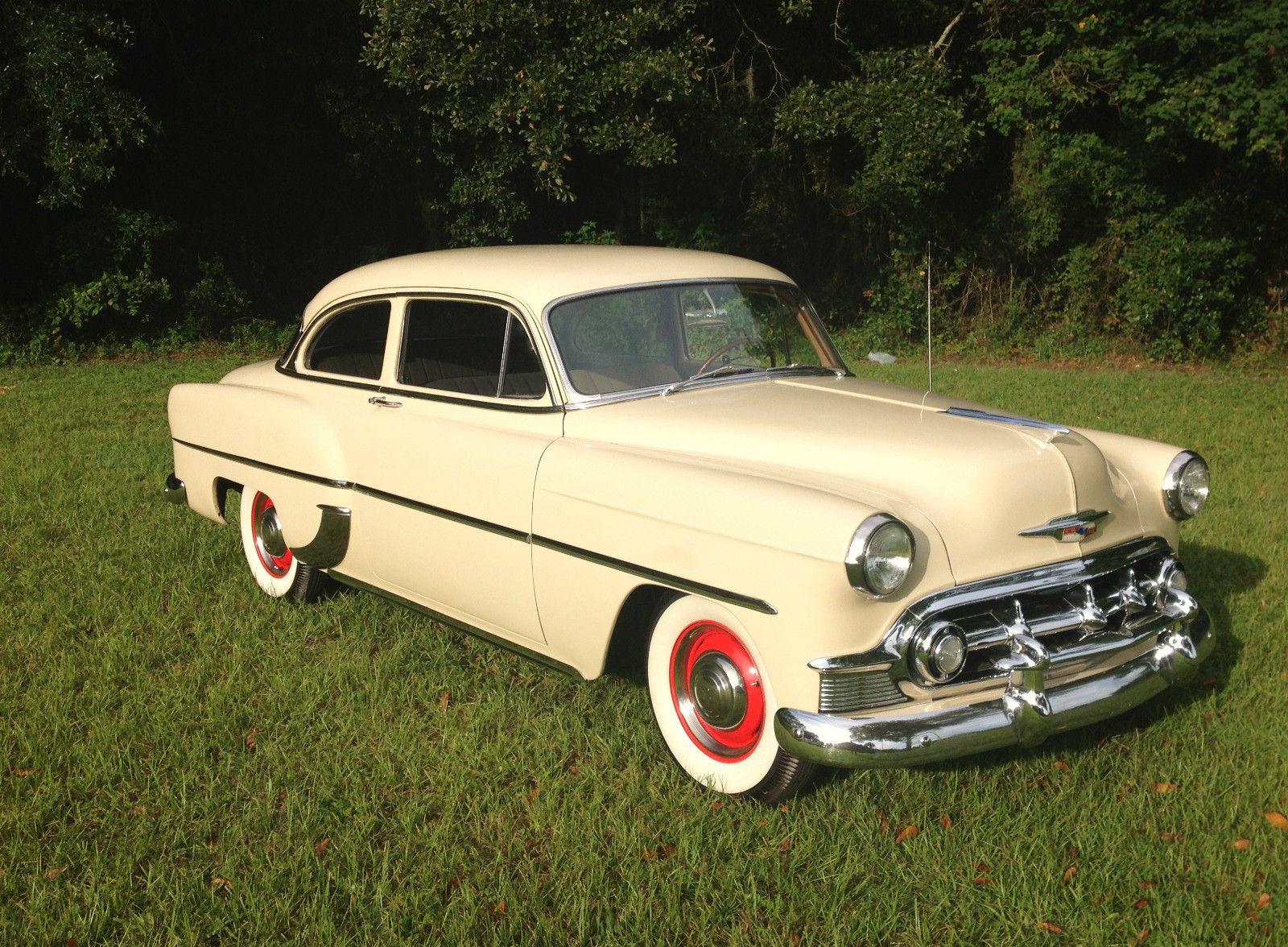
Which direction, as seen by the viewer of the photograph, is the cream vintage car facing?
facing the viewer and to the right of the viewer
